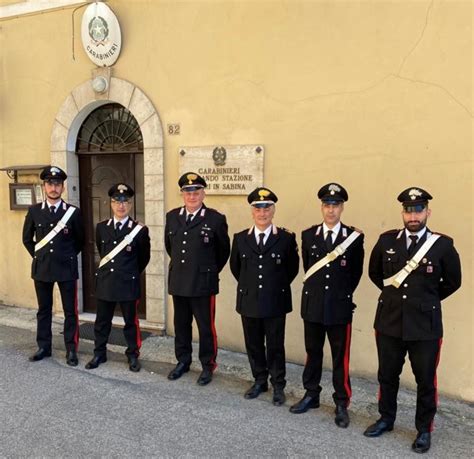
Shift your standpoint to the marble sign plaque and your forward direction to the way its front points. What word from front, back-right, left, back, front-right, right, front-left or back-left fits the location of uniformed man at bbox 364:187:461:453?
front-left

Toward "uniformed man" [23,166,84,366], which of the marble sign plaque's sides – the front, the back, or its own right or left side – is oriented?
right

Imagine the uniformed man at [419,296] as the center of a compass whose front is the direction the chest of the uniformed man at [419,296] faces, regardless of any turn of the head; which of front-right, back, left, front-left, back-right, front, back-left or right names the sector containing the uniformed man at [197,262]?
right

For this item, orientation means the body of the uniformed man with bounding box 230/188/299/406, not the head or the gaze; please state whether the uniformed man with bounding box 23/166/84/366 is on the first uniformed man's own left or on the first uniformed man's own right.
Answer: on the first uniformed man's own right

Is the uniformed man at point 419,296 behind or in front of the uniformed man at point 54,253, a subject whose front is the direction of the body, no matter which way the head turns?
in front

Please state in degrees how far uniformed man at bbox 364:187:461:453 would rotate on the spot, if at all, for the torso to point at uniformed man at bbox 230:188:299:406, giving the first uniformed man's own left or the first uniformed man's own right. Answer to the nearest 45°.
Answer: approximately 90° to the first uniformed man's own right

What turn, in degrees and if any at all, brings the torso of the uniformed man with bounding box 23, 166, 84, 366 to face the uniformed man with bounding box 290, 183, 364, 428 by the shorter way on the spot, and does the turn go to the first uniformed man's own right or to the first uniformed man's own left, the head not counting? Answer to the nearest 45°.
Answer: approximately 45° to the first uniformed man's own left

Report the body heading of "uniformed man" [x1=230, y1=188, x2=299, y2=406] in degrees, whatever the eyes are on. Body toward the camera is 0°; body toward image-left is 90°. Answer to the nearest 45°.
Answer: approximately 0°
